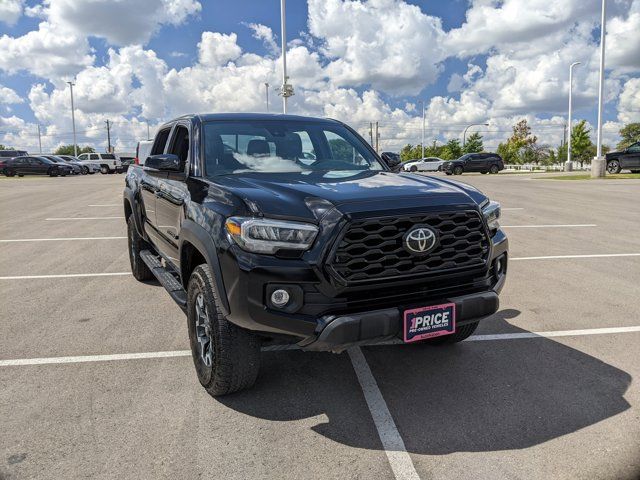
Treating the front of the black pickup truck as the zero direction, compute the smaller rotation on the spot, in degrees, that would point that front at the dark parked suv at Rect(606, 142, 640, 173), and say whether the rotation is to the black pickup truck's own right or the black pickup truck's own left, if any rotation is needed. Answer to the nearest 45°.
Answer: approximately 90° to the black pickup truck's own left

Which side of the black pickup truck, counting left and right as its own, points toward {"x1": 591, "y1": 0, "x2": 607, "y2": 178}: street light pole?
left

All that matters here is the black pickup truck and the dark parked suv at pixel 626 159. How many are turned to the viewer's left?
1

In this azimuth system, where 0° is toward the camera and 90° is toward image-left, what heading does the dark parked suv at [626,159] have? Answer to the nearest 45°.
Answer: approximately 90°

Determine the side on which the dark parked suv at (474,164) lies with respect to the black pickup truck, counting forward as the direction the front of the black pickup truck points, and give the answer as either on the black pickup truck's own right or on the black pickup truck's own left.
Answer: on the black pickup truck's own left

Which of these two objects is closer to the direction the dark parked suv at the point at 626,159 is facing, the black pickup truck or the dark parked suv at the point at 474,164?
the dark parked suv

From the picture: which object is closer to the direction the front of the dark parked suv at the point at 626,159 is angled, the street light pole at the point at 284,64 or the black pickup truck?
the street light pole

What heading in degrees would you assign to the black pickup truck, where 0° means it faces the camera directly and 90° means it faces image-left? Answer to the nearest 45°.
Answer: approximately 315°

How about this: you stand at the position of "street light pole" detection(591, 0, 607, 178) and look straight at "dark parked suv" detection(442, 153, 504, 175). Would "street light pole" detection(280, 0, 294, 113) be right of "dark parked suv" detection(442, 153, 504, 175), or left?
left

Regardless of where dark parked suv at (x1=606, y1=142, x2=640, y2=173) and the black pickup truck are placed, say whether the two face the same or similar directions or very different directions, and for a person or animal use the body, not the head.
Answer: very different directions

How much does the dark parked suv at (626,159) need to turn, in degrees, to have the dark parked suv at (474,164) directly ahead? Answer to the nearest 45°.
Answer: approximately 45° to its right
